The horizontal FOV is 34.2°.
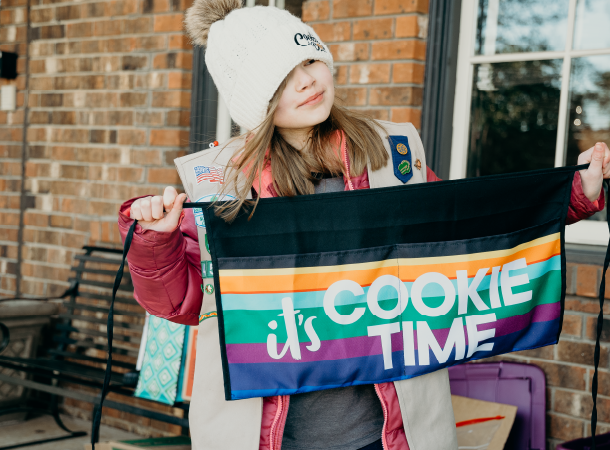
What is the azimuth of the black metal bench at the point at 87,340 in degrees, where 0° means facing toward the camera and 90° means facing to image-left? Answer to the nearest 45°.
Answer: approximately 45°

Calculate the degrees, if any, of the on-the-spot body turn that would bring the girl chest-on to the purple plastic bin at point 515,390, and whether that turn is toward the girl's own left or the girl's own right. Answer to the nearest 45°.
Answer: approximately 135° to the girl's own left

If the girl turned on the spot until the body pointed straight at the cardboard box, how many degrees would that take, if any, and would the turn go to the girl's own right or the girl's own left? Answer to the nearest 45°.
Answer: approximately 135° to the girl's own left

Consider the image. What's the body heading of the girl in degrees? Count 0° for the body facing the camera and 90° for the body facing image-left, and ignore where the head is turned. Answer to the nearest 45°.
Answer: approximately 0°

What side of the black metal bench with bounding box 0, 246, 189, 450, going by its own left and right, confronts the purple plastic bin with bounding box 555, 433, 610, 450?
left

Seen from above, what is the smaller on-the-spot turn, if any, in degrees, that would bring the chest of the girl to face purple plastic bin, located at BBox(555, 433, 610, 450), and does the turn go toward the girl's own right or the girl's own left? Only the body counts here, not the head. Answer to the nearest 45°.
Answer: approximately 135° to the girl's own left

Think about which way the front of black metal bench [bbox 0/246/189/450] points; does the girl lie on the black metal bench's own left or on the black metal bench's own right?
on the black metal bench's own left

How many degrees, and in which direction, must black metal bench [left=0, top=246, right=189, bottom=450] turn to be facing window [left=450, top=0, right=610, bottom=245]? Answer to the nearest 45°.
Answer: approximately 90° to its left

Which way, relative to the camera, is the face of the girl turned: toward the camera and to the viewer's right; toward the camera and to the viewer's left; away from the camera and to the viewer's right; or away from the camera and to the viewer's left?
toward the camera and to the viewer's right
